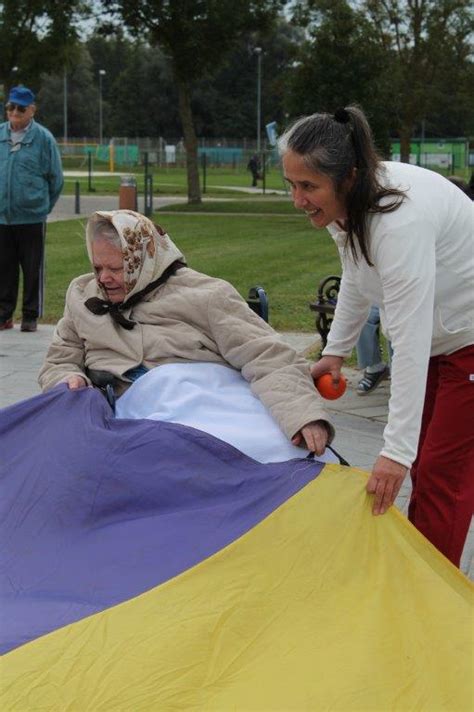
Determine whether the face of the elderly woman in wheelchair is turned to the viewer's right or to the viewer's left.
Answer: to the viewer's left

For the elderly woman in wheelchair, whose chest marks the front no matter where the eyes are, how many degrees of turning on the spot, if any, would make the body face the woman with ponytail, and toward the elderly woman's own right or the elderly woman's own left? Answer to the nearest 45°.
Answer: approximately 90° to the elderly woman's own left

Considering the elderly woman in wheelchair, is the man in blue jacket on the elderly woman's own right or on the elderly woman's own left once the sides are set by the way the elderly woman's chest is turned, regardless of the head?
on the elderly woman's own right

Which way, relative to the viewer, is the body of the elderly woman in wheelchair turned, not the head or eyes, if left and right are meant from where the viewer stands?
facing the viewer and to the left of the viewer

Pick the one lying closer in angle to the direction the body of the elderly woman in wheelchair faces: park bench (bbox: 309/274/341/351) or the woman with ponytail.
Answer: the woman with ponytail

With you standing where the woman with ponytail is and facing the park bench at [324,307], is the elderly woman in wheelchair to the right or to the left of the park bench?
left

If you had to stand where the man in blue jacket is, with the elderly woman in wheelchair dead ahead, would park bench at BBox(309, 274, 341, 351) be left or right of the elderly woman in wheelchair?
left

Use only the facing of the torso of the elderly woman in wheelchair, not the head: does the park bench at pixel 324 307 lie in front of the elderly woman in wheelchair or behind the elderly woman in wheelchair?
behind
